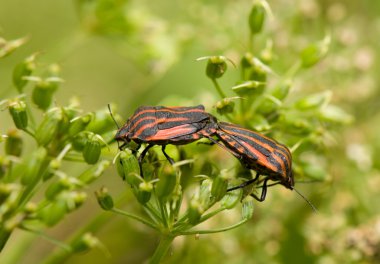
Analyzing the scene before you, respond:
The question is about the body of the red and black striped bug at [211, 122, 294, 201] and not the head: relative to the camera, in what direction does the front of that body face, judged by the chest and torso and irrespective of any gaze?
to the viewer's right

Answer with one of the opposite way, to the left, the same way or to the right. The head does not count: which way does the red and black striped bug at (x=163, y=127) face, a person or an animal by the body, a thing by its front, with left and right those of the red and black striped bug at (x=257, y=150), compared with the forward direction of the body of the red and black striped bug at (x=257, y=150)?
the opposite way

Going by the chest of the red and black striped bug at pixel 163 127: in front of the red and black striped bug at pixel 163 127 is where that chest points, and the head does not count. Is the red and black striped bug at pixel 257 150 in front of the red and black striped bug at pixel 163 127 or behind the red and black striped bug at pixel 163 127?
behind

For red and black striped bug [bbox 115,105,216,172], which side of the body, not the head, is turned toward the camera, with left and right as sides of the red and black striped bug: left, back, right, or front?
left

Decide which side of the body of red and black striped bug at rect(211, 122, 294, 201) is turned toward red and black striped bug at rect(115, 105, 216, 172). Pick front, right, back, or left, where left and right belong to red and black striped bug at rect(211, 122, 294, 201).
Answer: back

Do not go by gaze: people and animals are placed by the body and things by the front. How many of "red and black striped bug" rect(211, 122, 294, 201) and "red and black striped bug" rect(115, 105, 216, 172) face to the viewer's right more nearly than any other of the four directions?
1

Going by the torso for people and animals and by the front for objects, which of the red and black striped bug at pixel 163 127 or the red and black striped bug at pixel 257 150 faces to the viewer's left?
the red and black striped bug at pixel 163 127
